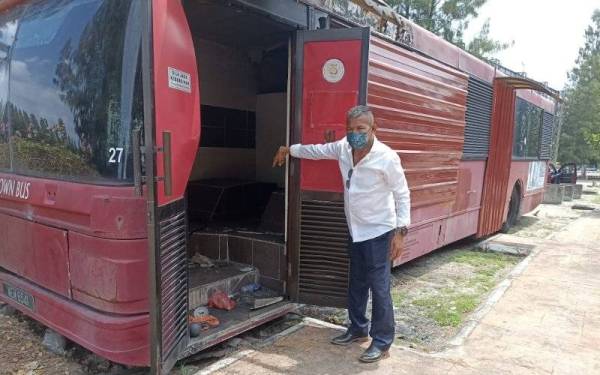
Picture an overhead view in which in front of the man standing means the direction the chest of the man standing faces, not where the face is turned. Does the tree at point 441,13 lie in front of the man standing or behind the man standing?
behind

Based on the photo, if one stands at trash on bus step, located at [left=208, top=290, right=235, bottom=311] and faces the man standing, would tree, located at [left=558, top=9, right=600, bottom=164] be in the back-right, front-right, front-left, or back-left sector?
front-left

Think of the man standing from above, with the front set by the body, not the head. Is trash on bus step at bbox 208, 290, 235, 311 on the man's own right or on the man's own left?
on the man's own right

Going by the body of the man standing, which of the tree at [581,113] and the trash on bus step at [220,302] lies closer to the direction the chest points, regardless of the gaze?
the trash on bus step

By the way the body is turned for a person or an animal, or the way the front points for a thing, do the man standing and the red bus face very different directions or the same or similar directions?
same or similar directions

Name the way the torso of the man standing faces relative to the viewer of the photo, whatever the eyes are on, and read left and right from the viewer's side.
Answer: facing the viewer and to the left of the viewer

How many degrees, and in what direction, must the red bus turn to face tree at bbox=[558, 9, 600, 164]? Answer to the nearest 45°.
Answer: approximately 180°
